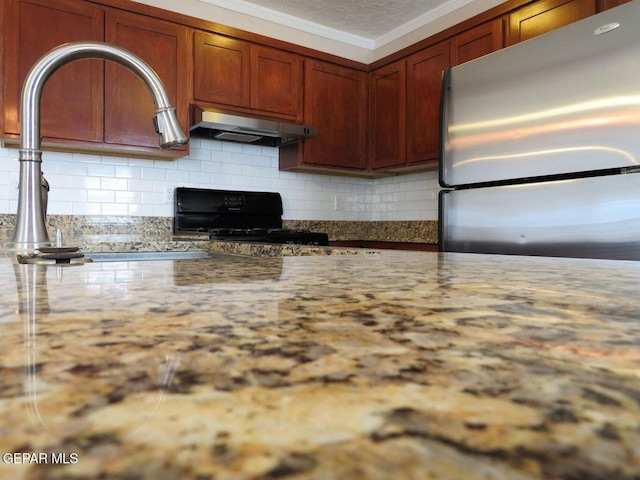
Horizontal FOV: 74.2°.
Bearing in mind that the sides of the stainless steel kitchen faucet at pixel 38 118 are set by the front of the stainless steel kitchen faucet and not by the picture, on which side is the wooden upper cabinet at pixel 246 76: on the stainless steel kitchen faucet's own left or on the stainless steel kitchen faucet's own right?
on the stainless steel kitchen faucet's own left

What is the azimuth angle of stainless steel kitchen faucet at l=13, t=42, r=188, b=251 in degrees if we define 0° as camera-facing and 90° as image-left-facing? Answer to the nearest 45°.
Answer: approximately 270°

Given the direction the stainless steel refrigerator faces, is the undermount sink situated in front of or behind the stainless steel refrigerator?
in front

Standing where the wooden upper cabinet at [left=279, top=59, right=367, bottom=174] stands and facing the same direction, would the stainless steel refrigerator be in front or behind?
in front

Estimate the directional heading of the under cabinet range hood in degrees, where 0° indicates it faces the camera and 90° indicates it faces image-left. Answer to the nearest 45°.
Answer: approximately 315°

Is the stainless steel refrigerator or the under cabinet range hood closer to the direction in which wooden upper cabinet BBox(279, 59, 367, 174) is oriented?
the stainless steel refrigerator

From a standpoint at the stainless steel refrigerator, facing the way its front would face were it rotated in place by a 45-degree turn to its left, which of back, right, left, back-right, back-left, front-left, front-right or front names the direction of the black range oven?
right

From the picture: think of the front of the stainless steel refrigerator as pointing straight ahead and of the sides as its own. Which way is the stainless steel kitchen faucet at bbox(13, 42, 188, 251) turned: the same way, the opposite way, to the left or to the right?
the opposite way

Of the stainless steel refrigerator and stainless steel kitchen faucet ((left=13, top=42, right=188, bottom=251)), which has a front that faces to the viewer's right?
the stainless steel kitchen faucet
